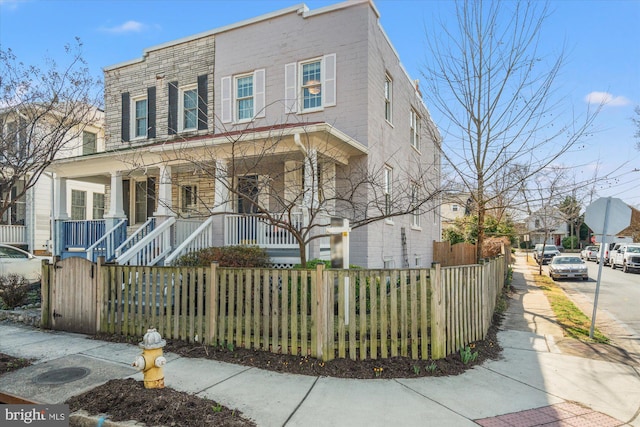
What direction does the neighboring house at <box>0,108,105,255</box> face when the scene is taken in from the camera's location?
facing the viewer and to the left of the viewer

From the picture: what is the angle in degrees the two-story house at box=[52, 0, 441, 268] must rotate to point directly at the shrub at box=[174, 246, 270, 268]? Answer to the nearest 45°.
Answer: approximately 45° to its left

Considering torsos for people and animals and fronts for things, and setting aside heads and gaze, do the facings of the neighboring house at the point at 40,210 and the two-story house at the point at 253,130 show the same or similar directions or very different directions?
same or similar directions

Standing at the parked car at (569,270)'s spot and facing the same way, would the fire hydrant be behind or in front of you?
in front

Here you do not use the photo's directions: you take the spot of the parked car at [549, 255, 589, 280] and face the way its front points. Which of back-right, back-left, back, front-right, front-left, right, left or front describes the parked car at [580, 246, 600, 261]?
back

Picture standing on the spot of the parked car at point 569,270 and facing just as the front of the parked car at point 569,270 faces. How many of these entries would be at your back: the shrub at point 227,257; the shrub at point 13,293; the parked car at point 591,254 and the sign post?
1

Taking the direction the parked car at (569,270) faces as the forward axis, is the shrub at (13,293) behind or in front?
in front

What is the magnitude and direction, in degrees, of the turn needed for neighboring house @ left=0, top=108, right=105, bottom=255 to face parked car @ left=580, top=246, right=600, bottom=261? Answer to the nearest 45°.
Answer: approximately 135° to its left

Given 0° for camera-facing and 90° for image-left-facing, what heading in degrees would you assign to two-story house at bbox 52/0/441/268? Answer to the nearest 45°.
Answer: approximately 45°

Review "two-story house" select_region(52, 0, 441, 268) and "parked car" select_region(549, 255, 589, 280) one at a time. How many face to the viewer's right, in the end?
0

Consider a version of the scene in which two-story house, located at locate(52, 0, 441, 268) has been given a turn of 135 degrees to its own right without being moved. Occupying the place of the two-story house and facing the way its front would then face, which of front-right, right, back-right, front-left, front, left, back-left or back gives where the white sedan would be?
left

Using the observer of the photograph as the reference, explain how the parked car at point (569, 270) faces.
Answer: facing the viewer
